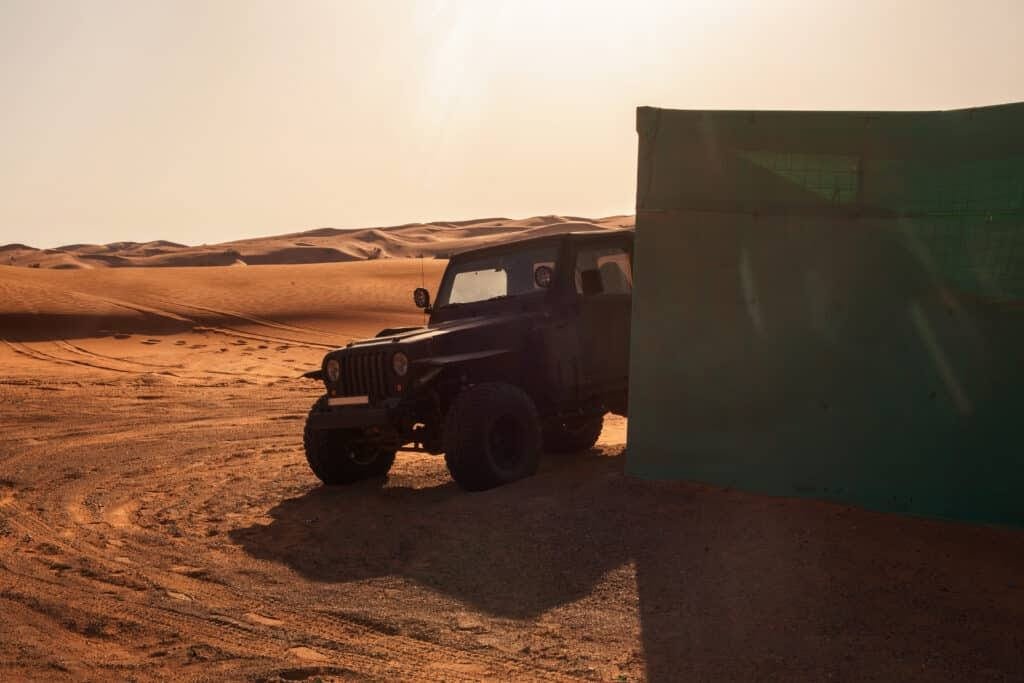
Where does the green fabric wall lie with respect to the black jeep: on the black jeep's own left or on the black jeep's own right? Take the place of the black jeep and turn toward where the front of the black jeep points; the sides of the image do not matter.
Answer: on the black jeep's own left

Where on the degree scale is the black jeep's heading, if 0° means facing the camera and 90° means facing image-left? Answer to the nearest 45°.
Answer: approximately 45°
